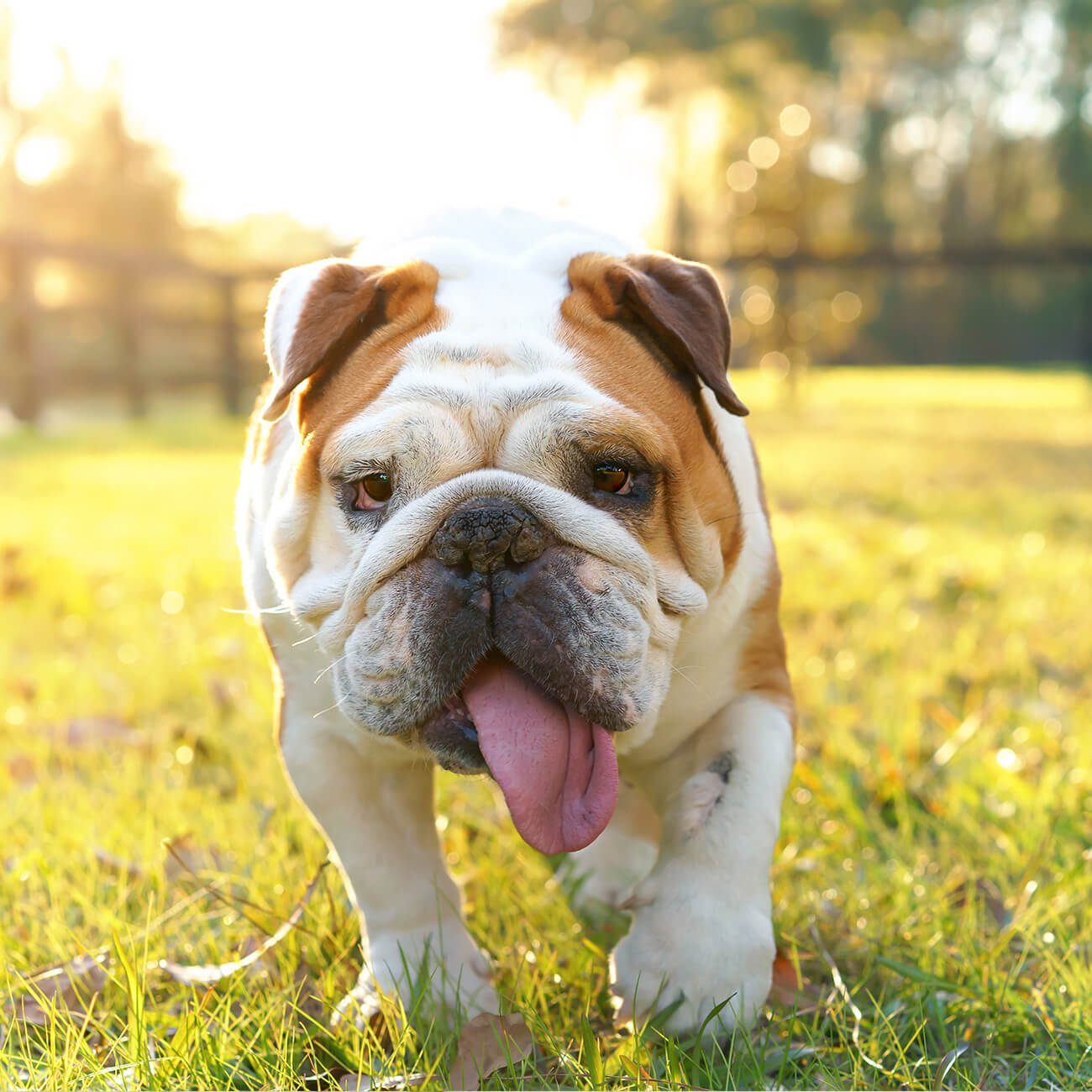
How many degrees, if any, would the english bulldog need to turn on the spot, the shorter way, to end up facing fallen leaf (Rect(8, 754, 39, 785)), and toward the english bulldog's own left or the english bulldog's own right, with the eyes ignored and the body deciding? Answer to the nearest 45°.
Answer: approximately 135° to the english bulldog's own right

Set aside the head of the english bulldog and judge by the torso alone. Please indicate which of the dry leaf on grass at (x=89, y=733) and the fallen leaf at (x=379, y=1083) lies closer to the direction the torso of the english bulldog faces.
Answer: the fallen leaf

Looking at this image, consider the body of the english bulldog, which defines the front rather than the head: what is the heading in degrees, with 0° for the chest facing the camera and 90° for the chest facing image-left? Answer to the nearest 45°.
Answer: approximately 0°

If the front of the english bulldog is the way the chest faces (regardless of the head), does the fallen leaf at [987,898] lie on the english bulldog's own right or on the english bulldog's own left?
on the english bulldog's own left

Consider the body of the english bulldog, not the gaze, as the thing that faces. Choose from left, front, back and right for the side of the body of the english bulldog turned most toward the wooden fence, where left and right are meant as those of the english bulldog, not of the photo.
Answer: back

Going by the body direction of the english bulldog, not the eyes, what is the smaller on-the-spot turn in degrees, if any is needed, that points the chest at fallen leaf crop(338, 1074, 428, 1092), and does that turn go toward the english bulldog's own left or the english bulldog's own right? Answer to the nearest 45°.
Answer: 0° — it already faces it

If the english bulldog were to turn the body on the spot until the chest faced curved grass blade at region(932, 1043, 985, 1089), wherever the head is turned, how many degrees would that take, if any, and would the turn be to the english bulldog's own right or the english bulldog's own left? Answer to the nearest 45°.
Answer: approximately 45° to the english bulldog's own left

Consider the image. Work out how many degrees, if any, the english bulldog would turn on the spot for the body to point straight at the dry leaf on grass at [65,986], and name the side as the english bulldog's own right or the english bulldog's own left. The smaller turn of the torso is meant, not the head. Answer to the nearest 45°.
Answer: approximately 90° to the english bulldog's own right
